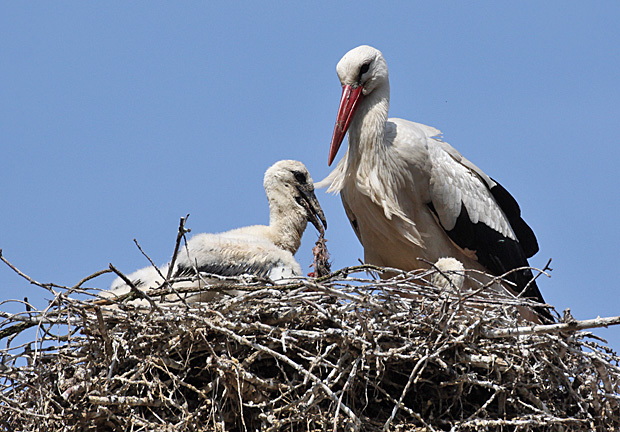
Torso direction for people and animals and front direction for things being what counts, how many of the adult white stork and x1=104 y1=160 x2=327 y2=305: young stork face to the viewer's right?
1

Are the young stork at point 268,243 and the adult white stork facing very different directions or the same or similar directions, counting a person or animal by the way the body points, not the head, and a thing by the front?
very different directions

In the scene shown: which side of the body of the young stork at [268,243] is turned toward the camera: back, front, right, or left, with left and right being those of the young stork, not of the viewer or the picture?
right

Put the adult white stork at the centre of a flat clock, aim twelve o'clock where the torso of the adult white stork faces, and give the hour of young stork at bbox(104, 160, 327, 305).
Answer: The young stork is roughly at 1 o'clock from the adult white stork.

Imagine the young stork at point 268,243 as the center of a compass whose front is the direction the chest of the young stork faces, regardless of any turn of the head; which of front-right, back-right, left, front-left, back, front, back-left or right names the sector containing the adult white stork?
front

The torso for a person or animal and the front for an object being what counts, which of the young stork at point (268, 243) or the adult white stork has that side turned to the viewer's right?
the young stork

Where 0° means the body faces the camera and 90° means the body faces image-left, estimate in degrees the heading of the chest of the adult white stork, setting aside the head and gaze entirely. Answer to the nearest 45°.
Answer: approximately 45°
